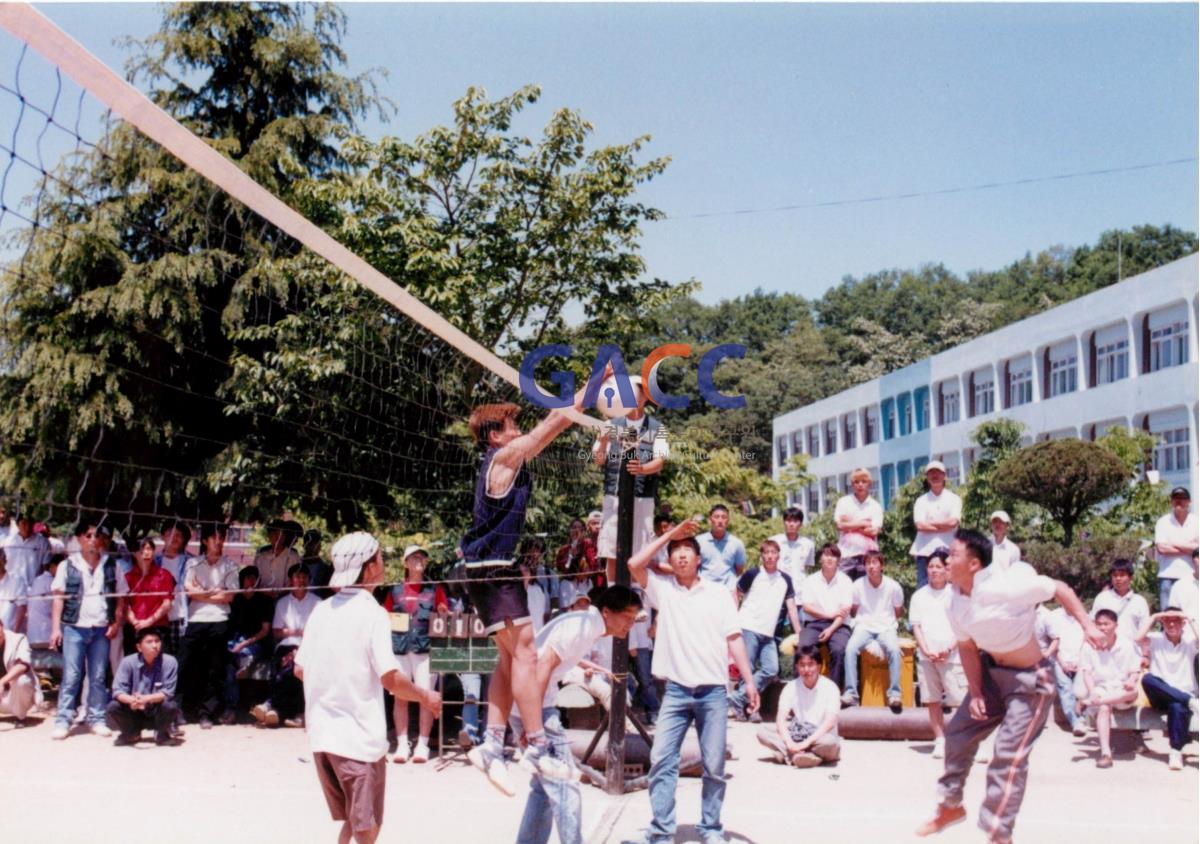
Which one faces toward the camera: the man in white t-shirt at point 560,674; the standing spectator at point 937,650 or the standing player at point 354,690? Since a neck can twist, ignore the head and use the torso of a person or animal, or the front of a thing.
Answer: the standing spectator at point 937,650

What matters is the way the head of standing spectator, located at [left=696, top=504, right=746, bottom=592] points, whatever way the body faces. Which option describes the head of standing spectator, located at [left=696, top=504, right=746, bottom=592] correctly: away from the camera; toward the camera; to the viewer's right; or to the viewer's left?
toward the camera

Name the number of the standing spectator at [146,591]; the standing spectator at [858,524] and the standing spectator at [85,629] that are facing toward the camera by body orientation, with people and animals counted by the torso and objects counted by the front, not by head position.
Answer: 3

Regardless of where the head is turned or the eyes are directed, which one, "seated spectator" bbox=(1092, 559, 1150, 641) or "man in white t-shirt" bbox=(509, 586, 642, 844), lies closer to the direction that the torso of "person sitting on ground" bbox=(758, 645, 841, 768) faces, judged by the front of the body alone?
the man in white t-shirt

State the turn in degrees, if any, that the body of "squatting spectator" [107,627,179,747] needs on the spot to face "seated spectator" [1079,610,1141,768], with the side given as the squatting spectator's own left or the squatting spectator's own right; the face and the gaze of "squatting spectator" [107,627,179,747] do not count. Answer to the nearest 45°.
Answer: approximately 90° to the squatting spectator's own left

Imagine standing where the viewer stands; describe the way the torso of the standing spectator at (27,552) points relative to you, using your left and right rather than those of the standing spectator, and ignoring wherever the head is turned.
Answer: facing the viewer

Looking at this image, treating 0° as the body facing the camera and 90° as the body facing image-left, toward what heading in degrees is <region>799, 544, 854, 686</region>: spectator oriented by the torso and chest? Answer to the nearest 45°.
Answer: approximately 0°

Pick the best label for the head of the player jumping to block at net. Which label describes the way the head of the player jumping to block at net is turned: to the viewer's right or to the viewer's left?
to the viewer's right

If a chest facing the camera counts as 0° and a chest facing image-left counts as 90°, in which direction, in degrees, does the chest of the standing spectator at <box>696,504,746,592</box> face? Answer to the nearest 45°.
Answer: approximately 0°

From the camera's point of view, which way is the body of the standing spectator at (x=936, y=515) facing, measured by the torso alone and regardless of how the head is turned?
toward the camera

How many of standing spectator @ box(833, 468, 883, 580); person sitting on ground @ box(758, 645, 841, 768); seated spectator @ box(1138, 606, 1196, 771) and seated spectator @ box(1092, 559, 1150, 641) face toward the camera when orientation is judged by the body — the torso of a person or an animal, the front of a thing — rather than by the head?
4

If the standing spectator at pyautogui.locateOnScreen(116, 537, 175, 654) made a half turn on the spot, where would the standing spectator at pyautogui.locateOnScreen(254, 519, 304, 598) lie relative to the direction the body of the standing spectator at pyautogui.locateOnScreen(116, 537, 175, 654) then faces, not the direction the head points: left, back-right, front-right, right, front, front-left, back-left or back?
right

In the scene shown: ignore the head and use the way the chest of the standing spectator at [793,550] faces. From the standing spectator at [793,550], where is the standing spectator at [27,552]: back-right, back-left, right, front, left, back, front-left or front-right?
right

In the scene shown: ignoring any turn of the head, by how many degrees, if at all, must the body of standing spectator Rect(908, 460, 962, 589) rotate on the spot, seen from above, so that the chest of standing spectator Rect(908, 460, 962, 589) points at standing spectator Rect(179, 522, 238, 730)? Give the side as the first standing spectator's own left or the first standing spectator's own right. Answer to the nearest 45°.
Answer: approximately 90° to the first standing spectator's own right

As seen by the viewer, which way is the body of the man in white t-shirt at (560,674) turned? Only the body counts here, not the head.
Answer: to the viewer's right

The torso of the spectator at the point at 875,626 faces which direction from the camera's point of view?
toward the camera

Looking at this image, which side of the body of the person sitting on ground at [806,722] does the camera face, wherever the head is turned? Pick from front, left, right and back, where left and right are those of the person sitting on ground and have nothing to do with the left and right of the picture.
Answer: front
